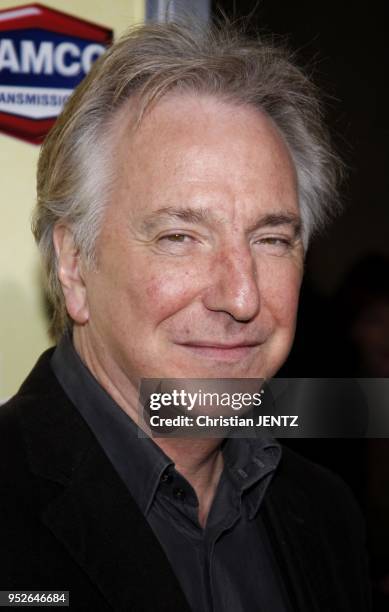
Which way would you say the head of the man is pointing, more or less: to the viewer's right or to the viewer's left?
to the viewer's right

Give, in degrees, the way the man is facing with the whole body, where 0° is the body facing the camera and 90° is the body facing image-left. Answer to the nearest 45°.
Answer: approximately 315°
